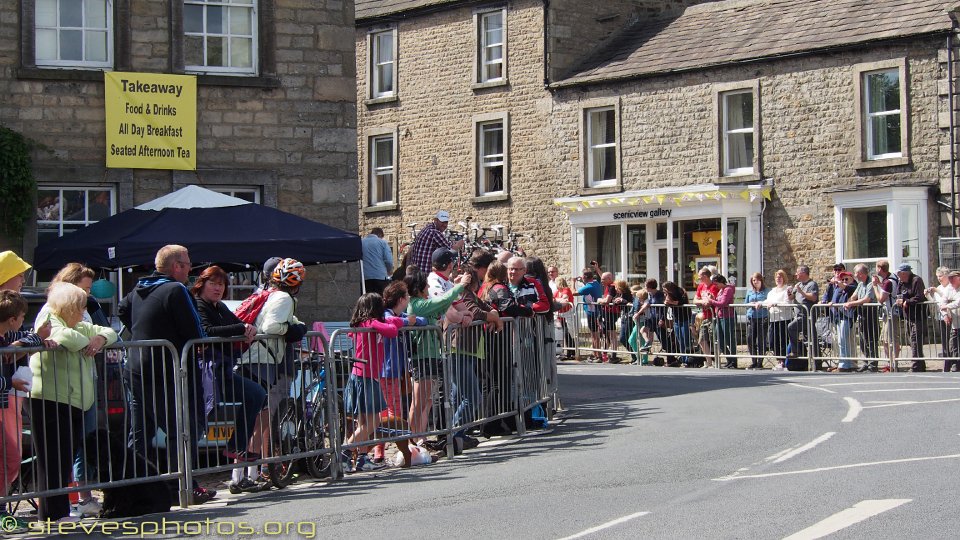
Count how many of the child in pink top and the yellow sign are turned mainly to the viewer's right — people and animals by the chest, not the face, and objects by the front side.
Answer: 1

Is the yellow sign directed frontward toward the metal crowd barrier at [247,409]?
yes

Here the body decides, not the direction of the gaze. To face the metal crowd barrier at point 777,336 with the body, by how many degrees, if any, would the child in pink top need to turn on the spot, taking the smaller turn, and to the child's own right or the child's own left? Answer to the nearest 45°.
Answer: approximately 45° to the child's own left

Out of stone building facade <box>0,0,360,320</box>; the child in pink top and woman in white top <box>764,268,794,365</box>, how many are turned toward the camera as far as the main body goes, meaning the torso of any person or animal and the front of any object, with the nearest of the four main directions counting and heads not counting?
2

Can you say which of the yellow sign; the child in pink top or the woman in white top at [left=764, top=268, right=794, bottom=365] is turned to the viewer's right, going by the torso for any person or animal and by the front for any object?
the child in pink top

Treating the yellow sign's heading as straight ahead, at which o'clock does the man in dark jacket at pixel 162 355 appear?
The man in dark jacket is roughly at 12 o'clock from the yellow sign.

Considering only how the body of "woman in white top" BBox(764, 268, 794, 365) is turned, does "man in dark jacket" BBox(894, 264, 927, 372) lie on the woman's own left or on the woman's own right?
on the woman's own left

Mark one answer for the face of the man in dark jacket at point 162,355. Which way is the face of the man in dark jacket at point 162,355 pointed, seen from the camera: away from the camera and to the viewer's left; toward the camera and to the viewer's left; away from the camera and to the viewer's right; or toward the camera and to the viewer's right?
away from the camera and to the viewer's right

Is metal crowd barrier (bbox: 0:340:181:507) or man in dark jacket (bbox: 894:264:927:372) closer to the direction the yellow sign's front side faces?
the metal crowd barrier

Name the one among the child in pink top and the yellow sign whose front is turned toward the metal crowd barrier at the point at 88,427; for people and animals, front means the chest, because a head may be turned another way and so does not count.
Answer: the yellow sign

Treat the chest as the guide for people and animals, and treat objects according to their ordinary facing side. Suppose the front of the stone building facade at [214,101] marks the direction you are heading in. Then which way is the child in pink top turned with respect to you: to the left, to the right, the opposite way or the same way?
to the left

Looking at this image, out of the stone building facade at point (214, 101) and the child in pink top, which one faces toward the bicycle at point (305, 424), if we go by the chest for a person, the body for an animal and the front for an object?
the stone building facade
